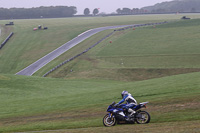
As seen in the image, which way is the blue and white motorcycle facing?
to the viewer's left

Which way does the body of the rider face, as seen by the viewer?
to the viewer's left
